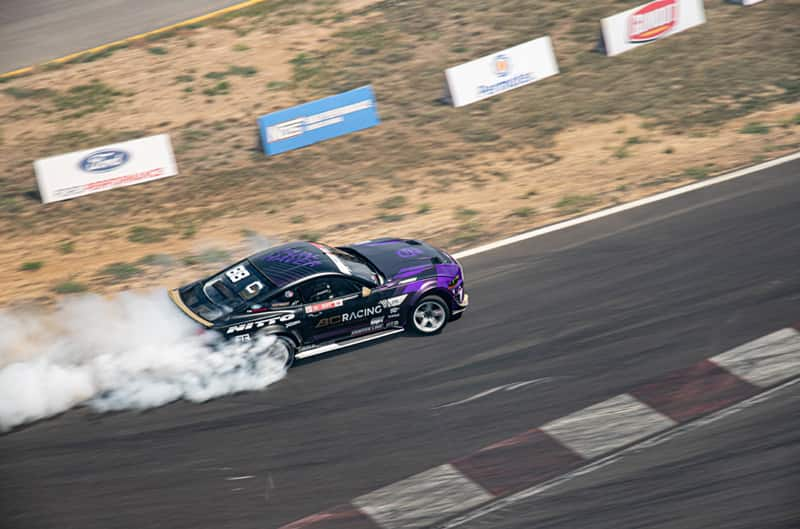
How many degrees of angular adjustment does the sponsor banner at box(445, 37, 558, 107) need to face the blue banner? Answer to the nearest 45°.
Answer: approximately 45° to its right

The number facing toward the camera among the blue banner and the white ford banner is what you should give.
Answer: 2

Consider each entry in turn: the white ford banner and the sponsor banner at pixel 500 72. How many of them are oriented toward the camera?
2

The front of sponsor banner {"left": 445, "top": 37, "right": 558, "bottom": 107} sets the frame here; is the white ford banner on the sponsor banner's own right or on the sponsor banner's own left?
on the sponsor banner's own right

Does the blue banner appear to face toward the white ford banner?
no

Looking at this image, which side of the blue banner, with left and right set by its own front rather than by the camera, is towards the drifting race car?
front

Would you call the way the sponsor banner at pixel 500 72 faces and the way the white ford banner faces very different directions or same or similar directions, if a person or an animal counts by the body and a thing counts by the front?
same or similar directions

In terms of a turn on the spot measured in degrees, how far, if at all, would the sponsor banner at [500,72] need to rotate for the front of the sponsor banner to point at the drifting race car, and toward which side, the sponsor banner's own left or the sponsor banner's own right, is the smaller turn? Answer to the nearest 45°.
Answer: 0° — it already faces it

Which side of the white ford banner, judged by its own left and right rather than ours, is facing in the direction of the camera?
front

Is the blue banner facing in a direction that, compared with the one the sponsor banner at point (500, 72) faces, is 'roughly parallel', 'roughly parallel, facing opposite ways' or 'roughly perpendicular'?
roughly parallel

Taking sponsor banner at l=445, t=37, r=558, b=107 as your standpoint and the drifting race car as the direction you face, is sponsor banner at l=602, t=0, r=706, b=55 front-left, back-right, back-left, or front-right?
back-left

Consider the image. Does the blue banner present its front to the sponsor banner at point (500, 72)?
no

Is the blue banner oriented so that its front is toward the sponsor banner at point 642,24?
no

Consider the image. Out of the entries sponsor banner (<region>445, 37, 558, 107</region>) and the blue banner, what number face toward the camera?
2

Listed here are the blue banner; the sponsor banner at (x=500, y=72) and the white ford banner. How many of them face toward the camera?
3

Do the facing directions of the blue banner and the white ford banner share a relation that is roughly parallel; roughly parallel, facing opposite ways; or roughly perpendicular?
roughly parallel
